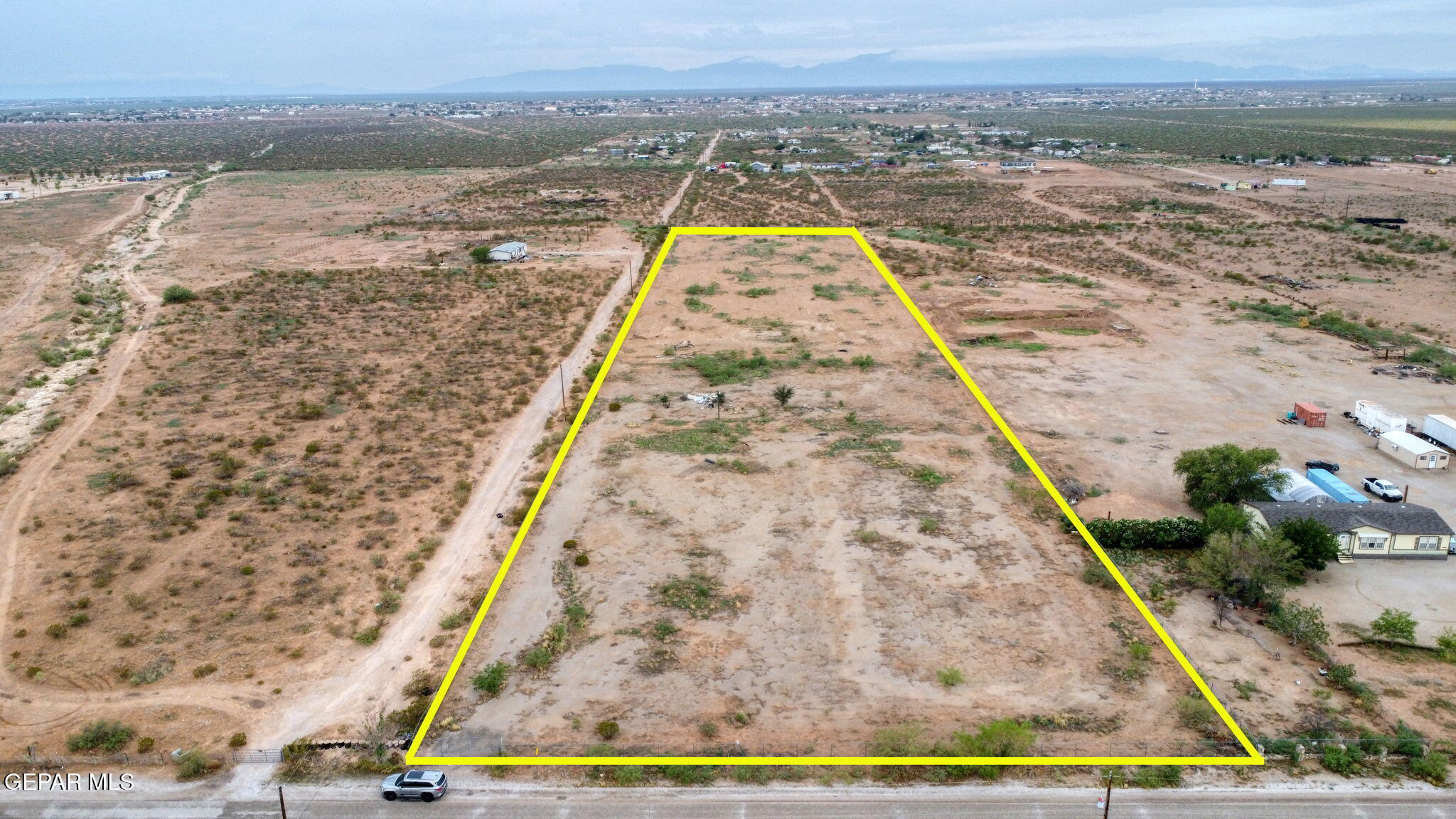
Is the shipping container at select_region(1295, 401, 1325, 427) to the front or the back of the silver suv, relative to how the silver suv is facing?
to the back

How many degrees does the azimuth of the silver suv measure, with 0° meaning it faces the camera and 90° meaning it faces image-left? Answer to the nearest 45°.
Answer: approximately 90°

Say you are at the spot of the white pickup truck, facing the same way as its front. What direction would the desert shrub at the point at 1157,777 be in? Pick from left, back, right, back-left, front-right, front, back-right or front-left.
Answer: front-right

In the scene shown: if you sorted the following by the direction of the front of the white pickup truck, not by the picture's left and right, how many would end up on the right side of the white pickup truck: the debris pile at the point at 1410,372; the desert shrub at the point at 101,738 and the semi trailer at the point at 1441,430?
1

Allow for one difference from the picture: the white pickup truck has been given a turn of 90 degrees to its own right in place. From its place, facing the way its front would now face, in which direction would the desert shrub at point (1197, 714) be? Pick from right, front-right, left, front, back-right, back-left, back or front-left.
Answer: front-left

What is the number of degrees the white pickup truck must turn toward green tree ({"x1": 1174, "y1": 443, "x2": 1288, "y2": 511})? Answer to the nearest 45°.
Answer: approximately 90° to its right

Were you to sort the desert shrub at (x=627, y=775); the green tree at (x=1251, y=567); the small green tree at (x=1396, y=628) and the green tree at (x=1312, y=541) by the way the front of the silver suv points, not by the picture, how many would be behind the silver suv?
4

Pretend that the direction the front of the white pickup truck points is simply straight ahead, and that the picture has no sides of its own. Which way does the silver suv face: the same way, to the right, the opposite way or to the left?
to the right

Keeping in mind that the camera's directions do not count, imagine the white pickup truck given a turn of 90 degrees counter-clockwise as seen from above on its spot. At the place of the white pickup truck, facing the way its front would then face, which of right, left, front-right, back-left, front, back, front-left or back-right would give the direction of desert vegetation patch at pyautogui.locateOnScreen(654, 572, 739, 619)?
back

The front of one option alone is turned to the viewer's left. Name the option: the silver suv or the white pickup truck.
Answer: the silver suv

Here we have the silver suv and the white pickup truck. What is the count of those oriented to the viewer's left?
1

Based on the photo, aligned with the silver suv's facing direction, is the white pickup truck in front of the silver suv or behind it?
behind

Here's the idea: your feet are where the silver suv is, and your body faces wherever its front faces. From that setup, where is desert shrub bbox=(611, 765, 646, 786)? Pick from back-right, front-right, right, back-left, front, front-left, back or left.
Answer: back
